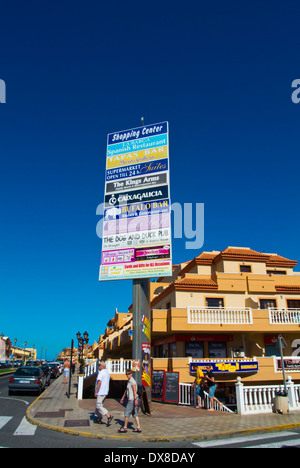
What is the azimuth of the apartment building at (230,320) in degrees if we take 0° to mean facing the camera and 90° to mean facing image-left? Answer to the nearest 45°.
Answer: approximately 0°

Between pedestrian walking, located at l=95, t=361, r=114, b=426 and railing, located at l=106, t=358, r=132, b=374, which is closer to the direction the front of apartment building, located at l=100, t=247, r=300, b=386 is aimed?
the pedestrian walking

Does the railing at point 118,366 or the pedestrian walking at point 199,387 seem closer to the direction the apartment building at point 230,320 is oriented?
the pedestrian walking
